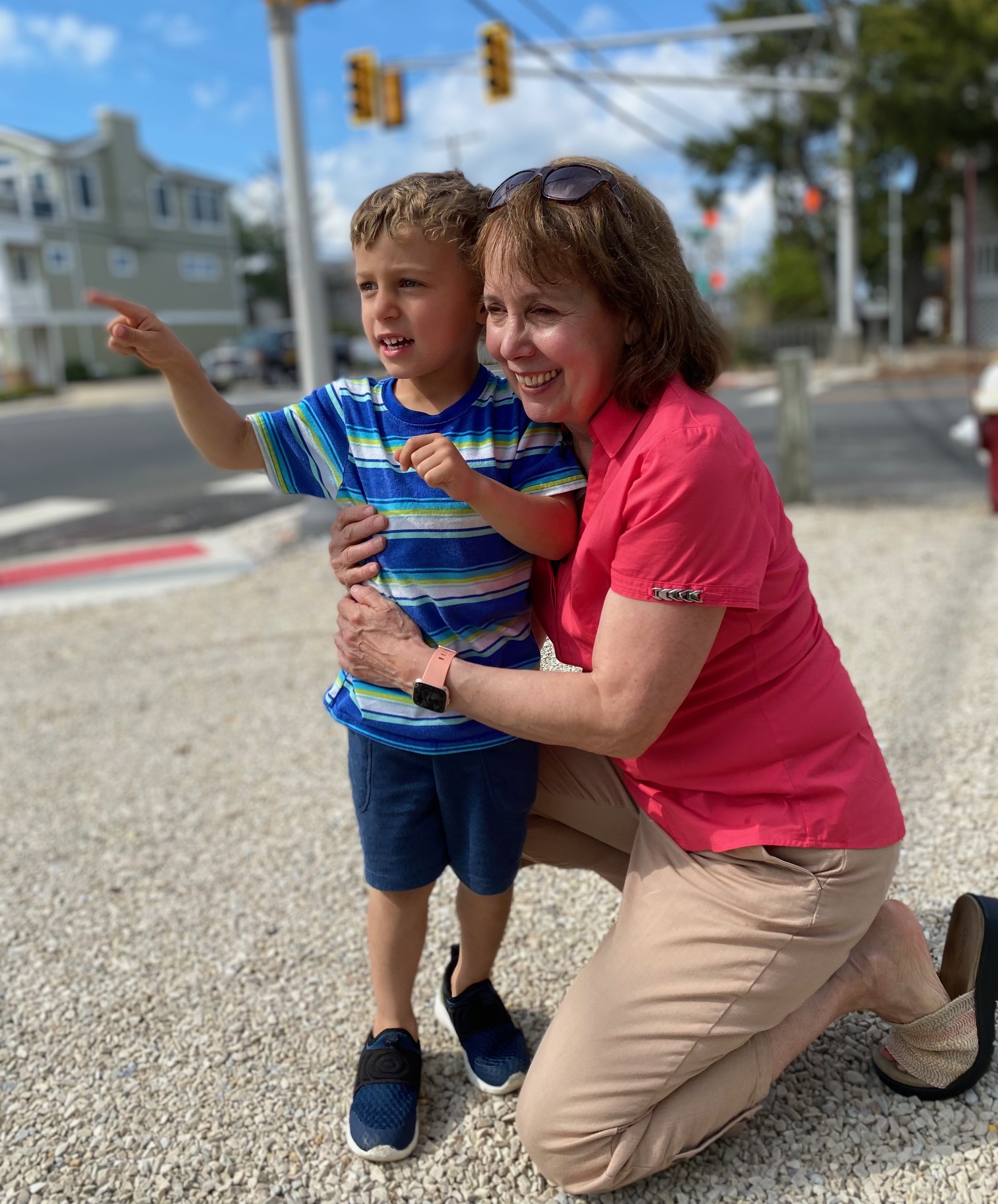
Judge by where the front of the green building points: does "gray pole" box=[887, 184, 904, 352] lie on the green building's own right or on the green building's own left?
on the green building's own left

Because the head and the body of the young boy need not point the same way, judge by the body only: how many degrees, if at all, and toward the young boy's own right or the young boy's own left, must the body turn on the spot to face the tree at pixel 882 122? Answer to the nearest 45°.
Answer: approximately 135° to the young boy's own left

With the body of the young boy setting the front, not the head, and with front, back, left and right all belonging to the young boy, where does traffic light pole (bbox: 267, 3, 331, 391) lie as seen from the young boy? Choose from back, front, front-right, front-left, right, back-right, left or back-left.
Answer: back

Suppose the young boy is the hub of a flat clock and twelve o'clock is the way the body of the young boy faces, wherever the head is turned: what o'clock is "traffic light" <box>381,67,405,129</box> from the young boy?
The traffic light is roughly at 6 o'clock from the young boy.

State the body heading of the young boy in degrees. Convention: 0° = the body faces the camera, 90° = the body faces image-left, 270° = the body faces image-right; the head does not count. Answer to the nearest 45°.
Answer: approximately 0°

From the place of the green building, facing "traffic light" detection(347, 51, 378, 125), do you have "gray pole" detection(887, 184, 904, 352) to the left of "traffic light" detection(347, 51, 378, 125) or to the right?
left

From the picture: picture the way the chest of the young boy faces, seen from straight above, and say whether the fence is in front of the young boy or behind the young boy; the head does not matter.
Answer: behind
